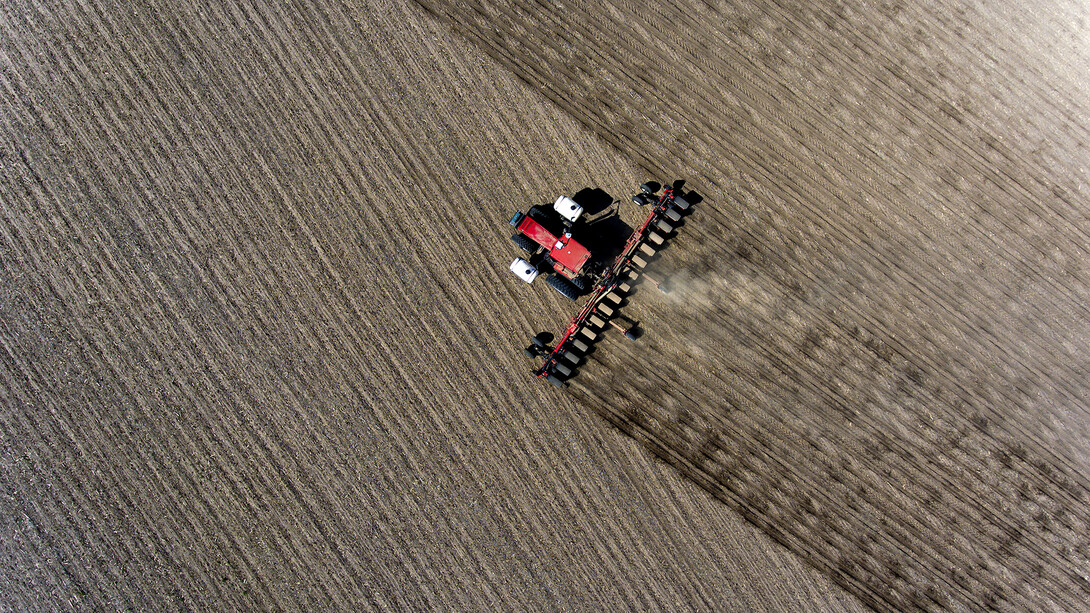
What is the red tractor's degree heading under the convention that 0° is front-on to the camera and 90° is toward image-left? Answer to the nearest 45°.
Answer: approximately 135°
